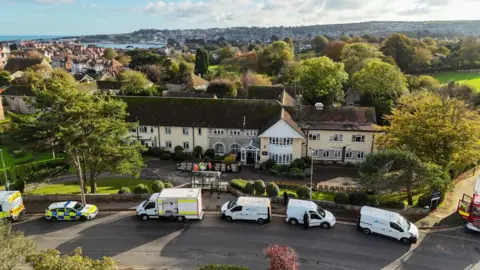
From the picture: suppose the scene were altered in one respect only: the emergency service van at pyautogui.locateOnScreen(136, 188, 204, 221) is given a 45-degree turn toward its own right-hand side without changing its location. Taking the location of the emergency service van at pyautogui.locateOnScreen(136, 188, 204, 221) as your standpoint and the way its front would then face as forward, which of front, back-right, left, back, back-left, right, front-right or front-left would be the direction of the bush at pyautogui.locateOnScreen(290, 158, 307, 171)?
right

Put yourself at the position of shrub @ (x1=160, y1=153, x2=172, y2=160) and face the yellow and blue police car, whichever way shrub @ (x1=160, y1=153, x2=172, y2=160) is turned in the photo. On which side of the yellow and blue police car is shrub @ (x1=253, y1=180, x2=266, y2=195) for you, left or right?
left

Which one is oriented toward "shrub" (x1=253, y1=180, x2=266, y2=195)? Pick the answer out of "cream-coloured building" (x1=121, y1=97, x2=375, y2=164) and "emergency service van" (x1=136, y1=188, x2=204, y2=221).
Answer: the cream-coloured building

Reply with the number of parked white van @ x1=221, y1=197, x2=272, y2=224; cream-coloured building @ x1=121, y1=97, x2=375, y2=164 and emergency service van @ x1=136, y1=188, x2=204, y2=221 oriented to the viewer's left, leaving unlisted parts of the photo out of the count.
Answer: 2

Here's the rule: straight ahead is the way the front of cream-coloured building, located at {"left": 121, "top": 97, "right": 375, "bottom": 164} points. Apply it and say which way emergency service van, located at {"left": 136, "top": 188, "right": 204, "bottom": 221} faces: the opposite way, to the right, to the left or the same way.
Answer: to the right

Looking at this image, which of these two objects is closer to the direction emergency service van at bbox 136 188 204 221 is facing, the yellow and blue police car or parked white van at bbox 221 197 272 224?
the yellow and blue police car

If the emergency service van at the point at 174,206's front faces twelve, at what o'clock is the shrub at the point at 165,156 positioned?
The shrub is roughly at 3 o'clock from the emergency service van.

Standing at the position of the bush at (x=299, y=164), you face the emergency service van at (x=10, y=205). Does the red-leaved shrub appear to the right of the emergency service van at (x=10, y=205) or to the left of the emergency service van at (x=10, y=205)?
left

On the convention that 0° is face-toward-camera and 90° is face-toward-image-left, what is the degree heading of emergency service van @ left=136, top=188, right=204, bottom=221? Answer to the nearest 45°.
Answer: approximately 90°

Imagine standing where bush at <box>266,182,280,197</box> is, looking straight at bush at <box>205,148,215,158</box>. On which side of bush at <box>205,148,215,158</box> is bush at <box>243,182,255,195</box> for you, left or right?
left

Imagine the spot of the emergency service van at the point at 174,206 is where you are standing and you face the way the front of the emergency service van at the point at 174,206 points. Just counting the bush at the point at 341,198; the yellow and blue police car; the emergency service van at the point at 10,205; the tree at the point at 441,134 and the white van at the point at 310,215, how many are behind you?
3

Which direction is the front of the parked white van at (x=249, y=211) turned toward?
to the viewer's left

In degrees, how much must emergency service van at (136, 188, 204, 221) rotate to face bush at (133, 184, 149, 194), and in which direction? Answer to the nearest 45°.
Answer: approximately 45° to its right

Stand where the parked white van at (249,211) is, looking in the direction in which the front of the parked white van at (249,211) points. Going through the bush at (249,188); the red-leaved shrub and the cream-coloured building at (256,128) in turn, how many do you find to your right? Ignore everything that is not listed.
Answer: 2

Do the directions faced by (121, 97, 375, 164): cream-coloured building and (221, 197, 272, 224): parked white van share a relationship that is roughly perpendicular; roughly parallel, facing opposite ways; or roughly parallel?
roughly perpendicular
